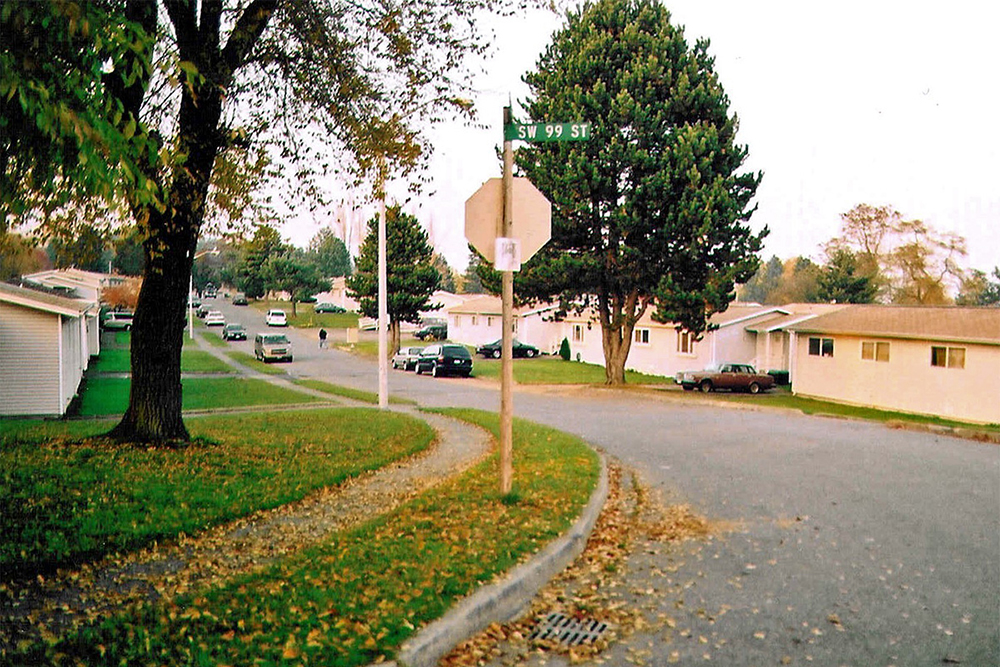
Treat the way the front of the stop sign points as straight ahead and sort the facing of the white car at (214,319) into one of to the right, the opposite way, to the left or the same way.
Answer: the opposite way

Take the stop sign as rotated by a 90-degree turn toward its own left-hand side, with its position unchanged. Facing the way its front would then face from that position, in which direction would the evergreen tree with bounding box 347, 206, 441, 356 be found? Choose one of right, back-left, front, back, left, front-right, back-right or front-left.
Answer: right

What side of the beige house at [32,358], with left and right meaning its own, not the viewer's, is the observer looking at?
right

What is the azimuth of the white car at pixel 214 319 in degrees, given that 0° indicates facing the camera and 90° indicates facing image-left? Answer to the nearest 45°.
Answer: approximately 0°

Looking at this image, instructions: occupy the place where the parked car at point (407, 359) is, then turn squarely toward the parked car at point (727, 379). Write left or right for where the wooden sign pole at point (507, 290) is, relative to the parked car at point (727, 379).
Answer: right

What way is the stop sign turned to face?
away from the camera

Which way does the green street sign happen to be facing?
toward the camera

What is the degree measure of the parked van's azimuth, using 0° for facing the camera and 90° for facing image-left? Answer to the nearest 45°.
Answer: approximately 315°

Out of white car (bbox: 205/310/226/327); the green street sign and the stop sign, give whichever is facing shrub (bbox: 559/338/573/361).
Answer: the stop sign

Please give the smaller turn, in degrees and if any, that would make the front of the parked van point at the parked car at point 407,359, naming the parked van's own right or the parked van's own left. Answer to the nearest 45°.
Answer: approximately 90° to the parked van's own left

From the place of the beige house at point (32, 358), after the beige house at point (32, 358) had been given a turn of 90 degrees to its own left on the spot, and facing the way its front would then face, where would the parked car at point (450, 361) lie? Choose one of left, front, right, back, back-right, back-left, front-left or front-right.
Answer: front-right

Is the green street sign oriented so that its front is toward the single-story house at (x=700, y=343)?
no

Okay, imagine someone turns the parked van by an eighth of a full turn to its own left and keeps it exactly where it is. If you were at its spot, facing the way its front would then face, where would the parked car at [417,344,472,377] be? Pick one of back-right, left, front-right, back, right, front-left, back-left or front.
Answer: front

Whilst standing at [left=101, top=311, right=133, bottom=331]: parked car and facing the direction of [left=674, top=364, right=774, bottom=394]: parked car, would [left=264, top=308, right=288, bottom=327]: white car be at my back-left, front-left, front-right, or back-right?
front-left

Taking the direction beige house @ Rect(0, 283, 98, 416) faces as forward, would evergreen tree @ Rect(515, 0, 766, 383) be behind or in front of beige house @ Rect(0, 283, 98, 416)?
in front

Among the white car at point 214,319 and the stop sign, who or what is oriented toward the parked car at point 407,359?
the stop sign

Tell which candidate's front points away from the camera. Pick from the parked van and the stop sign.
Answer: the stop sign

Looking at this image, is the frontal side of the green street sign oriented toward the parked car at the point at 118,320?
no

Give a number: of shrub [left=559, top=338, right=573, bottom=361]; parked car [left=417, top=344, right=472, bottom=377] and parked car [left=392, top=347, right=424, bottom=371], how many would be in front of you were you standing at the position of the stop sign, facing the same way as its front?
3

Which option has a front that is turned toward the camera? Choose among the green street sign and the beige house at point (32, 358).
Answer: the green street sign
